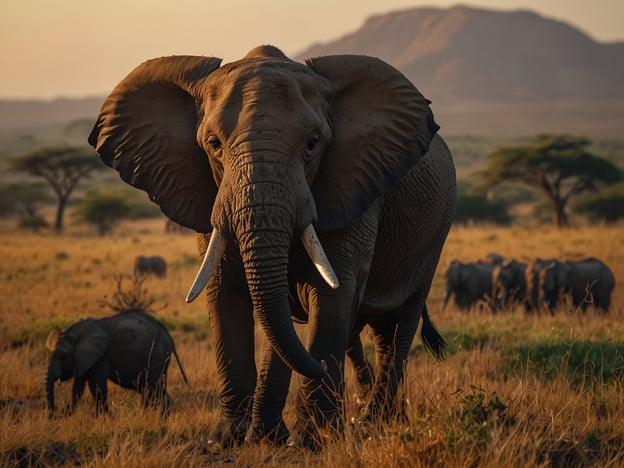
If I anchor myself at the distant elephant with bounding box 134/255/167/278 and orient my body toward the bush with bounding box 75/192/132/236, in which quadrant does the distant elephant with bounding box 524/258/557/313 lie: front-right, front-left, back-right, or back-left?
back-right

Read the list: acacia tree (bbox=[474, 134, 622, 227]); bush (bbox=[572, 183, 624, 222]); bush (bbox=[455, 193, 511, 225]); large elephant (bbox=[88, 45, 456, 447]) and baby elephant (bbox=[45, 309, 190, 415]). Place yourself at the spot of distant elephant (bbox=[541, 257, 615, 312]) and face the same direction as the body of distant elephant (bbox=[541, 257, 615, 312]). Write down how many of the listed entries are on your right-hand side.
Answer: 3

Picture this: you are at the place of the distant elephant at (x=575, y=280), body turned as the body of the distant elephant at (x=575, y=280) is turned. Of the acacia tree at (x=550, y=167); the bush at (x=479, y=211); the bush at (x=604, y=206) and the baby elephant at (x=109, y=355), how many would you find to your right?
3

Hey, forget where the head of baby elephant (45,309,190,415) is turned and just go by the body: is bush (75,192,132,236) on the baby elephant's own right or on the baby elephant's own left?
on the baby elephant's own right

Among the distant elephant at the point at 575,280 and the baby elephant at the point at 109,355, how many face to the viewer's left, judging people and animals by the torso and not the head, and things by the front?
2

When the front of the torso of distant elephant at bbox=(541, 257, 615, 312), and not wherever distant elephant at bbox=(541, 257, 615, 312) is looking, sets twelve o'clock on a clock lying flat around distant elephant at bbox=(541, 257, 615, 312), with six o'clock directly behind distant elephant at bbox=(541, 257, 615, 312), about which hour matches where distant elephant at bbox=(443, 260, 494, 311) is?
distant elephant at bbox=(443, 260, 494, 311) is roughly at 12 o'clock from distant elephant at bbox=(541, 257, 615, 312).

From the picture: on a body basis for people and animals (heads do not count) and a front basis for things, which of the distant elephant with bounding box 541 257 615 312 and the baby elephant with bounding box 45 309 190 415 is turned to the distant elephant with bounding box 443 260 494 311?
the distant elephant with bounding box 541 257 615 312

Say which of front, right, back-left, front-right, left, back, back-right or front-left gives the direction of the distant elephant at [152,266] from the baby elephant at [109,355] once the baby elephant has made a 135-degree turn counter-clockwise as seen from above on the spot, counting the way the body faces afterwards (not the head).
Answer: back-left

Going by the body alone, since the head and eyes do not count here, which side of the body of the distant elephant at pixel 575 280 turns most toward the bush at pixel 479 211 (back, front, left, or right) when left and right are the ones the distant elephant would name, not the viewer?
right

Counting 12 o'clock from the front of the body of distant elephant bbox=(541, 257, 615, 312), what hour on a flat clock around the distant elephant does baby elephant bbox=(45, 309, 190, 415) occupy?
The baby elephant is roughly at 10 o'clock from the distant elephant.

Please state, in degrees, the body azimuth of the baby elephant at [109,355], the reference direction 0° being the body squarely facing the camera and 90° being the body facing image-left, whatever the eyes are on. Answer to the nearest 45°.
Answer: approximately 90°

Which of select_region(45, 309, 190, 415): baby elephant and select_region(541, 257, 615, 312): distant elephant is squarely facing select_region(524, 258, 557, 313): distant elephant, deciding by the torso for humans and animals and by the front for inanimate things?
select_region(541, 257, 615, 312): distant elephant

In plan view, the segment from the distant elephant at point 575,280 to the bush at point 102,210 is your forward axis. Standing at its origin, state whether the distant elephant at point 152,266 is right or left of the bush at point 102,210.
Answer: left

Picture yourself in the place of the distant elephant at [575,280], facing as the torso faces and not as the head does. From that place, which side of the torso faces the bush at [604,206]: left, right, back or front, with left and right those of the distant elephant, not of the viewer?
right

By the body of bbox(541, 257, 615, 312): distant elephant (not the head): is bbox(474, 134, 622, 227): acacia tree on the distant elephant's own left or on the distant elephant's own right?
on the distant elephant's own right

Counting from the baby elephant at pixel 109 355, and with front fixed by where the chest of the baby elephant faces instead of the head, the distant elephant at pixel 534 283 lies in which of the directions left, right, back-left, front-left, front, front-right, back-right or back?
back-right

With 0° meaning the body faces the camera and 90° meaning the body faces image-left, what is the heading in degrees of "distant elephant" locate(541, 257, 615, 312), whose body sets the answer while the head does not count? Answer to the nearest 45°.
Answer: approximately 90°
